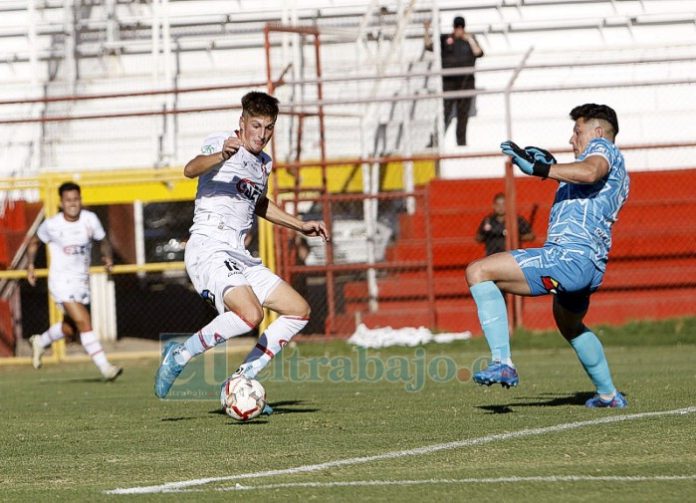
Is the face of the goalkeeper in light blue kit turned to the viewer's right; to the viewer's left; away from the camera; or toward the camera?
to the viewer's left

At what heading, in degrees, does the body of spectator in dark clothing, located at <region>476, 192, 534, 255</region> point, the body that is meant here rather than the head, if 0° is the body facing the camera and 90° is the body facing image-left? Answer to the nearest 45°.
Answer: approximately 0°

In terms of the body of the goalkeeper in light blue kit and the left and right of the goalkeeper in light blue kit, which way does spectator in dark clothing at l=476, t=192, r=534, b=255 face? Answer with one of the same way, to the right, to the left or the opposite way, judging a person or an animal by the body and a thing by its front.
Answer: to the left

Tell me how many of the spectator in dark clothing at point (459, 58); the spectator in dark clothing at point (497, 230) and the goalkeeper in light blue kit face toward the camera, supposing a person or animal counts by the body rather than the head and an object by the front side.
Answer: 2

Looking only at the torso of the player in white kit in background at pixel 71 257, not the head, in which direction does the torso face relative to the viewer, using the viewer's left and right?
facing the viewer and to the right of the viewer

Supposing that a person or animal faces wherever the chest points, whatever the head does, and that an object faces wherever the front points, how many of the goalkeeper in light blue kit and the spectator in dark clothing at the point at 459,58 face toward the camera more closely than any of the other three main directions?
1

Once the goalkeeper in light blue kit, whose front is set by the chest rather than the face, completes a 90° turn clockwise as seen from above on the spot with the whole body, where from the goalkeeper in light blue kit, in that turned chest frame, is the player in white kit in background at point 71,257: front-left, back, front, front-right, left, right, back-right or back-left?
front-left

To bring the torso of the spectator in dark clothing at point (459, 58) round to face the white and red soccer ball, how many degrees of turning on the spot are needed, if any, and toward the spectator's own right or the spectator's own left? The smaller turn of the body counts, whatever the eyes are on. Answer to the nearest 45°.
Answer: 0° — they already face it

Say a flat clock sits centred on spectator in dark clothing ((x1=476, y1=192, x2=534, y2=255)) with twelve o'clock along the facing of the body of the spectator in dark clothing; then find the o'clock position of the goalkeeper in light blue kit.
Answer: The goalkeeper in light blue kit is roughly at 12 o'clock from the spectator in dark clothing.

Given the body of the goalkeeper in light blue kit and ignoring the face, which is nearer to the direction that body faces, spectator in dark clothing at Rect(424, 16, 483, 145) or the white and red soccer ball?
the white and red soccer ball

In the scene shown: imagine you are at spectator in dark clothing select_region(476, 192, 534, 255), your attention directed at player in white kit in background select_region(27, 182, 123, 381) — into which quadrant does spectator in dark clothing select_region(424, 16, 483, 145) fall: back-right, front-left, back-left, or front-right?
back-right

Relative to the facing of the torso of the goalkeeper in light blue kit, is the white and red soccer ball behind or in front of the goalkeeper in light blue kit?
in front

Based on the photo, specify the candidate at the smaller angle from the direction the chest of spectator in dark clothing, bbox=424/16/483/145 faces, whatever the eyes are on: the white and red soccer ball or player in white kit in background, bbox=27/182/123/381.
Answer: the white and red soccer ball

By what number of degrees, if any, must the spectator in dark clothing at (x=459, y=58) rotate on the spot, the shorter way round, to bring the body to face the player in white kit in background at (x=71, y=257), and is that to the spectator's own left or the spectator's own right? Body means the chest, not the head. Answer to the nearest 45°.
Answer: approximately 45° to the spectator's own right
